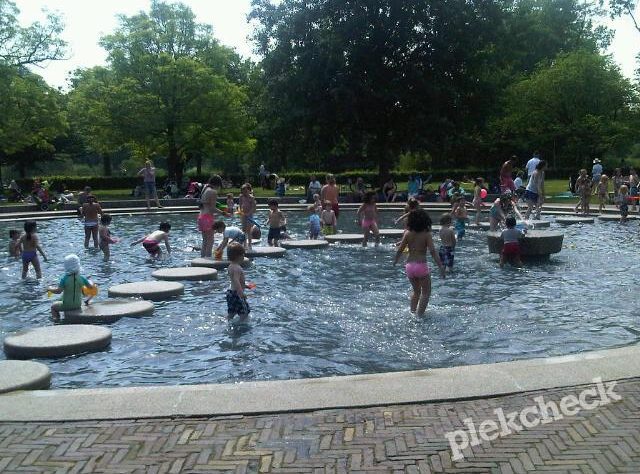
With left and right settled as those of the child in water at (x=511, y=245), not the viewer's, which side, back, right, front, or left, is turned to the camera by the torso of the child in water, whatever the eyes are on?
back

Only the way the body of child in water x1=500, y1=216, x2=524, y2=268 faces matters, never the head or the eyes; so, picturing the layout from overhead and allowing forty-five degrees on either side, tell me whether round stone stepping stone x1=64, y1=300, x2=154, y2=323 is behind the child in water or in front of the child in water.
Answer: behind

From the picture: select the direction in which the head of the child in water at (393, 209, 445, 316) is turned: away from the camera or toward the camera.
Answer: away from the camera

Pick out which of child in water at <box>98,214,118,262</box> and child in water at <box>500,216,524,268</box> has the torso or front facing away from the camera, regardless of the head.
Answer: child in water at <box>500,216,524,268</box>

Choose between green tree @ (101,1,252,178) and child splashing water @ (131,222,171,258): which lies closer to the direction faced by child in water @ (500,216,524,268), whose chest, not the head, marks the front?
the green tree
